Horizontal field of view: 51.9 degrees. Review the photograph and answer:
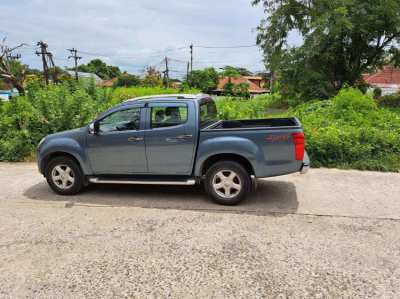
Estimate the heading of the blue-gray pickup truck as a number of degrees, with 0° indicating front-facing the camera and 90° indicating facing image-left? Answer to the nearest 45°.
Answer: approximately 90°

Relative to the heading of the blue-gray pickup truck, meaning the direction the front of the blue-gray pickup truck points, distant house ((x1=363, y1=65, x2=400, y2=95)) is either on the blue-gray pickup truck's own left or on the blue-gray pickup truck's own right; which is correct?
on the blue-gray pickup truck's own right

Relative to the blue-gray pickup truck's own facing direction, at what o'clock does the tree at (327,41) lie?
The tree is roughly at 4 o'clock from the blue-gray pickup truck.
